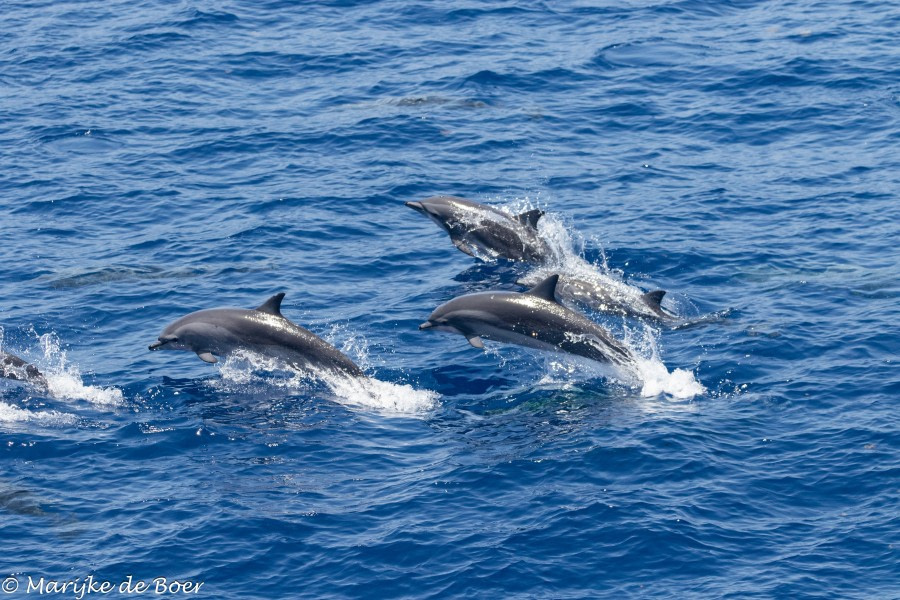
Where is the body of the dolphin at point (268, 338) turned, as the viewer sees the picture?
to the viewer's left

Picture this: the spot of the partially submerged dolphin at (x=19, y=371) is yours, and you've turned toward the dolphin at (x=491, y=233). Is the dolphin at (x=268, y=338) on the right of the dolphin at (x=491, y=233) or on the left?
right

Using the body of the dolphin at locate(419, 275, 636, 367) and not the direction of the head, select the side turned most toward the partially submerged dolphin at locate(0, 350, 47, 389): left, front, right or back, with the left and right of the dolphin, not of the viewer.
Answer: front

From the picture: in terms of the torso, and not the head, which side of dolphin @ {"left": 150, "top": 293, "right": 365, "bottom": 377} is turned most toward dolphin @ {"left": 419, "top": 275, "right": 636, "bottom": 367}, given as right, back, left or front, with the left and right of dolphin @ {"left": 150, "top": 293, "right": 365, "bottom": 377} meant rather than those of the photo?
back

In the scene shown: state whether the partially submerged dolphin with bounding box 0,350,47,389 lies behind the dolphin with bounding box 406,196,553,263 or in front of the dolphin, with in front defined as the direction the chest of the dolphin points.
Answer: in front

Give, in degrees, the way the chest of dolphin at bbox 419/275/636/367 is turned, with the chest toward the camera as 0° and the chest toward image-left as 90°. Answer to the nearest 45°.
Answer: approximately 90°

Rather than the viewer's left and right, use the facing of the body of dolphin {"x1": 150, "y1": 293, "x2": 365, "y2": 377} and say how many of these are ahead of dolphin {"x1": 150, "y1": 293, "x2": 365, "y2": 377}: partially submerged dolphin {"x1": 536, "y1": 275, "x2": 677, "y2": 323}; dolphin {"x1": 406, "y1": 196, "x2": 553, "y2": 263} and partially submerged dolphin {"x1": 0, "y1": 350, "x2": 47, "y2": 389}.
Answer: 1

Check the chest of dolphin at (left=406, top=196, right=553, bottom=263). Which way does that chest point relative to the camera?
to the viewer's left

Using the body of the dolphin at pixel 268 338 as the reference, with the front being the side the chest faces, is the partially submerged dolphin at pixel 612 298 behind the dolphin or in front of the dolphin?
behind

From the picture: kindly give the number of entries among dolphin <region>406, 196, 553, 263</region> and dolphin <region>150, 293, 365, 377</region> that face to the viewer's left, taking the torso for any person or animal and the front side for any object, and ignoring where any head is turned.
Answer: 2

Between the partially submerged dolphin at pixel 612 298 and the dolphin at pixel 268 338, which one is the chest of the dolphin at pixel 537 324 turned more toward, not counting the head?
the dolphin

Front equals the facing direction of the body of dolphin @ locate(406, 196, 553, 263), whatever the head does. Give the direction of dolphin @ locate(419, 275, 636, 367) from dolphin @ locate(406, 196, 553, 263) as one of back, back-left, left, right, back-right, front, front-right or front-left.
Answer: left

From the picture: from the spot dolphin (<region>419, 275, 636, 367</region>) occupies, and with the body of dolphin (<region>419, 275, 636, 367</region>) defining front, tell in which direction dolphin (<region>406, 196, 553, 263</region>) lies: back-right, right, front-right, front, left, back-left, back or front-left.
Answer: right
